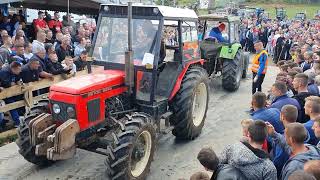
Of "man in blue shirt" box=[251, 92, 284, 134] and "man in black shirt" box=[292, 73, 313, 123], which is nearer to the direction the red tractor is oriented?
the man in blue shirt

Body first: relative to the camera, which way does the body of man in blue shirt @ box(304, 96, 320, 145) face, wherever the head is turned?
to the viewer's left

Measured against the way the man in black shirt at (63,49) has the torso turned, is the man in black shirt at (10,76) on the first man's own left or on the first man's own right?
on the first man's own right

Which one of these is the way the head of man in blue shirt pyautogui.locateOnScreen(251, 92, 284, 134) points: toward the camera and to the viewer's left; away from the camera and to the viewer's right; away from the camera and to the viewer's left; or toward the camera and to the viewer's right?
away from the camera and to the viewer's left

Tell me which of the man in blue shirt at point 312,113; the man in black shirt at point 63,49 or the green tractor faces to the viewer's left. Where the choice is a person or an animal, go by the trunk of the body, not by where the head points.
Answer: the man in blue shirt

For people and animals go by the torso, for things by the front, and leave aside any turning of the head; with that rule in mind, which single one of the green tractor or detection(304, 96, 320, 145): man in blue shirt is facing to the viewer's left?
the man in blue shirt

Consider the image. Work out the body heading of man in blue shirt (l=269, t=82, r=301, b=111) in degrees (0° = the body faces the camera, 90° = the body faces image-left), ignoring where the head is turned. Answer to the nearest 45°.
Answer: approximately 135°

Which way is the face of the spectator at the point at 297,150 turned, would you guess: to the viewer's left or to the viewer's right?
to the viewer's left

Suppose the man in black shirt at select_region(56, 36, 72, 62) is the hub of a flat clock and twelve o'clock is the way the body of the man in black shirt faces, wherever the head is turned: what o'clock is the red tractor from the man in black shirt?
The red tractor is roughly at 1 o'clock from the man in black shirt.
